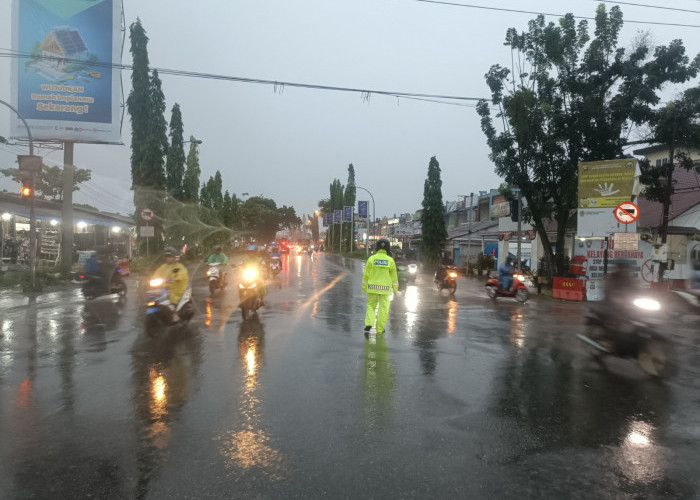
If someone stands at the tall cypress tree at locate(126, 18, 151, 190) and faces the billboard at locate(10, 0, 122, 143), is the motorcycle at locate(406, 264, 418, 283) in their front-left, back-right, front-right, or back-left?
front-left

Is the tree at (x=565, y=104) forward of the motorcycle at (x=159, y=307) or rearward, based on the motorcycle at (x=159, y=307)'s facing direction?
rearward

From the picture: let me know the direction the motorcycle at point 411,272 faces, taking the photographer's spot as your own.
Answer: facing the viewer

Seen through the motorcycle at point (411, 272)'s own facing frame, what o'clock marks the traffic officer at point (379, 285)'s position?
The traffic officer is roughly at 12 o'clock from the motorcycle.

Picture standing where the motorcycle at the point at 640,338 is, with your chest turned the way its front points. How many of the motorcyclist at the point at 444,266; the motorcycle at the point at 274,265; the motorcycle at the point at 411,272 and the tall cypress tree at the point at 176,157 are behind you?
4

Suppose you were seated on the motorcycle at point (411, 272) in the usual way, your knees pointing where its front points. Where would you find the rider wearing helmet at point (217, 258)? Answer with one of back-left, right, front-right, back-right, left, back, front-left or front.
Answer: front-right

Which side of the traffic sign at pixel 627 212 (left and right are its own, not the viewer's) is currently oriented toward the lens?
front

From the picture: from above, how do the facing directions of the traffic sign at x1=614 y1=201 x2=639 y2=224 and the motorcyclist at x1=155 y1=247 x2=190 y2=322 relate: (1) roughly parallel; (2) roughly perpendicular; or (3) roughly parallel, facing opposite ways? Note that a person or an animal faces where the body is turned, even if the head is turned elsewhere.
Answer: roughly parallel

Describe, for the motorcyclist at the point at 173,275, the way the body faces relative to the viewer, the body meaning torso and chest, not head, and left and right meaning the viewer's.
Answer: facing the viewer and to the left of the viewer

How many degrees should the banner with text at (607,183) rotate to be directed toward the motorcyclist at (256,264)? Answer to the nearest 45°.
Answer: approximately 45° to its right

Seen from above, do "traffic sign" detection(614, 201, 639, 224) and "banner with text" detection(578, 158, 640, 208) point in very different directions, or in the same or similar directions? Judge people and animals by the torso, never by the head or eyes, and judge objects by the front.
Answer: same or similar directions
